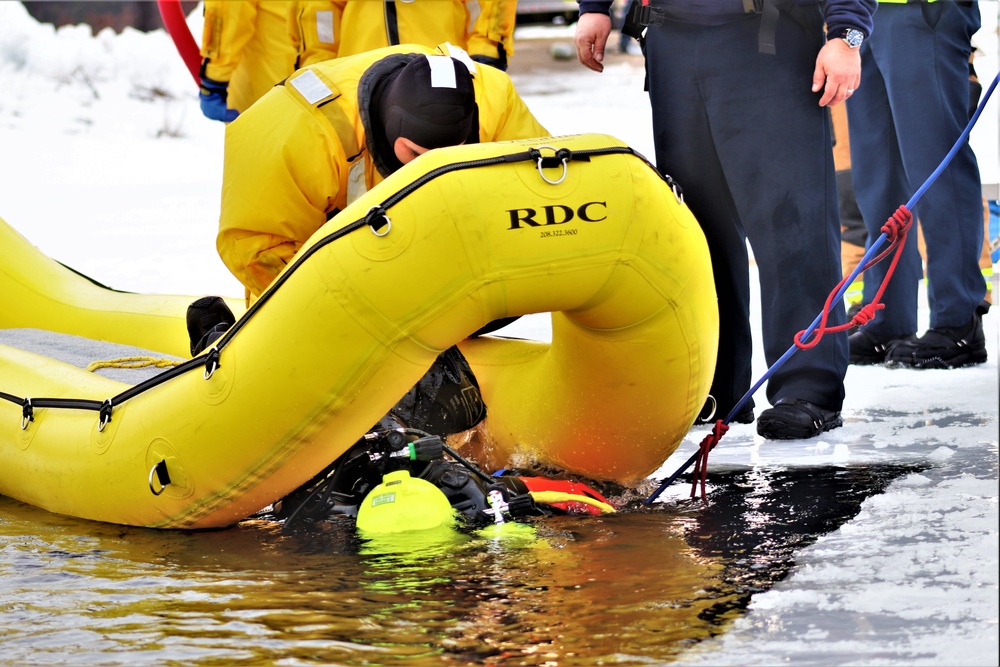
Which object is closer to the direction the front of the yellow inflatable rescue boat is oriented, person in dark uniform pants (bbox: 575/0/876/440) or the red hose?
the person in dark uniform pants

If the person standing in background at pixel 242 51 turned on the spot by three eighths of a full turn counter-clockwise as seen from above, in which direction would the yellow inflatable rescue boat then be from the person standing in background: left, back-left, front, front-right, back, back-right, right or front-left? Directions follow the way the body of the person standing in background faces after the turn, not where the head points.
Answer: back

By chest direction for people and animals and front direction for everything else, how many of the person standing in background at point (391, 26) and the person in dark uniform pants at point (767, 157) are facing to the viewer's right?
0

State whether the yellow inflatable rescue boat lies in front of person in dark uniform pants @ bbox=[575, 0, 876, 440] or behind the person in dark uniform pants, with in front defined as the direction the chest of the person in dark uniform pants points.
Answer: in front

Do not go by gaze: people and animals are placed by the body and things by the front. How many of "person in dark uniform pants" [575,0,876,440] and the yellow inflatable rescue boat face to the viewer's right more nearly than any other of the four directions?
1

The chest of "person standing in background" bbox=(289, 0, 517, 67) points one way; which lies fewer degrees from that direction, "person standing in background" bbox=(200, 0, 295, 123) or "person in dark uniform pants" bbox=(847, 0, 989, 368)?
the person in dark uniform pants

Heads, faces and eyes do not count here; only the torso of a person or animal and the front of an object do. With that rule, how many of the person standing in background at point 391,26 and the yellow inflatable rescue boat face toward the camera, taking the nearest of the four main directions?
1

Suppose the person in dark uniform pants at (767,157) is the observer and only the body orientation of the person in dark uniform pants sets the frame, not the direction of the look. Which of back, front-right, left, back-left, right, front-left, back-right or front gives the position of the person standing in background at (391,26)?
right

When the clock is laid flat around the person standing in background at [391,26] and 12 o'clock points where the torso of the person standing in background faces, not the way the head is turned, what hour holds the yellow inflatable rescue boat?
The yellow inflatable rescue boat is roughly at 12 o'clock from the person standing in background.

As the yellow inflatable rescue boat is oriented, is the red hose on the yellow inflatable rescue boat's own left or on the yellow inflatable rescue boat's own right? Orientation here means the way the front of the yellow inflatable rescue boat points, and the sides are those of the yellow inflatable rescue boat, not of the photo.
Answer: on the yellow inflatable rescue boat's own left

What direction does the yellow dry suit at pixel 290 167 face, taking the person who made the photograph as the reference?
facing the viewer and to the right of the viewer

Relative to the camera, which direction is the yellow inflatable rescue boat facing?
to the viewer's right

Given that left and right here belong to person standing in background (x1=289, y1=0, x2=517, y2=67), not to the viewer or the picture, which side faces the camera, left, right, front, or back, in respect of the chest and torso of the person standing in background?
front

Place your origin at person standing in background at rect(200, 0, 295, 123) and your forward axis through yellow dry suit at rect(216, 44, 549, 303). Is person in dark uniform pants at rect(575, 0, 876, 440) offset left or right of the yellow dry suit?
left

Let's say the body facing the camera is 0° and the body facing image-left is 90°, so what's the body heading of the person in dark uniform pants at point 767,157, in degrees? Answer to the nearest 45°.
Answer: approximately 45°
